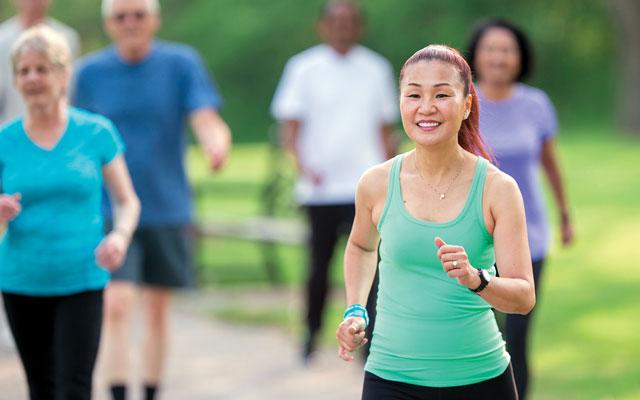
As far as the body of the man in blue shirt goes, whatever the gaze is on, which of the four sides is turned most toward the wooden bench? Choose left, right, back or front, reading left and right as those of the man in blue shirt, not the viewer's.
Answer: back

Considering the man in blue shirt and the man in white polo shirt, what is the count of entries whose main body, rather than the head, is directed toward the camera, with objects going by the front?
2

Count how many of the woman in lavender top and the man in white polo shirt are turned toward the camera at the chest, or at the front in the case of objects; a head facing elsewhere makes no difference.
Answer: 2

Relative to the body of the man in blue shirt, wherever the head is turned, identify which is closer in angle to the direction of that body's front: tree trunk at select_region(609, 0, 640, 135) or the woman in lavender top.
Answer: the woman in lavender top

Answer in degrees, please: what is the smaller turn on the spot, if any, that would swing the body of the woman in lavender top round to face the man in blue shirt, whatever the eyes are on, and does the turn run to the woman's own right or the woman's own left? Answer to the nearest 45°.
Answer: approximately 90° to the woman's own right

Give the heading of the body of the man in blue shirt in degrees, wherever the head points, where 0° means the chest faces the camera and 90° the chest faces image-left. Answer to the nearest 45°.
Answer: approximately 0°

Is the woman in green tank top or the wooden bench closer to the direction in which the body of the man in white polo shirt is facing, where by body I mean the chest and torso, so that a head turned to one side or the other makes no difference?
the woman in green tank top

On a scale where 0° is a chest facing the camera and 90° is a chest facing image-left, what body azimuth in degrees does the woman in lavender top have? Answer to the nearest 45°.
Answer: approximately 0°

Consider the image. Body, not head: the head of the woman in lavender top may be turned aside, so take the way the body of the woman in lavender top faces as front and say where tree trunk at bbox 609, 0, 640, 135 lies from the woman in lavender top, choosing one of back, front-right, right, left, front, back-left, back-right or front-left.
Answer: back

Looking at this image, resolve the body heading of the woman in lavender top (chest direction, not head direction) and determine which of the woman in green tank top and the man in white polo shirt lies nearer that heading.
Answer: the woman in green tank top

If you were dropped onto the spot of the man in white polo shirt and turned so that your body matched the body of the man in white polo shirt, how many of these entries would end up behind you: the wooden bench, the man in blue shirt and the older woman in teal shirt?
1
